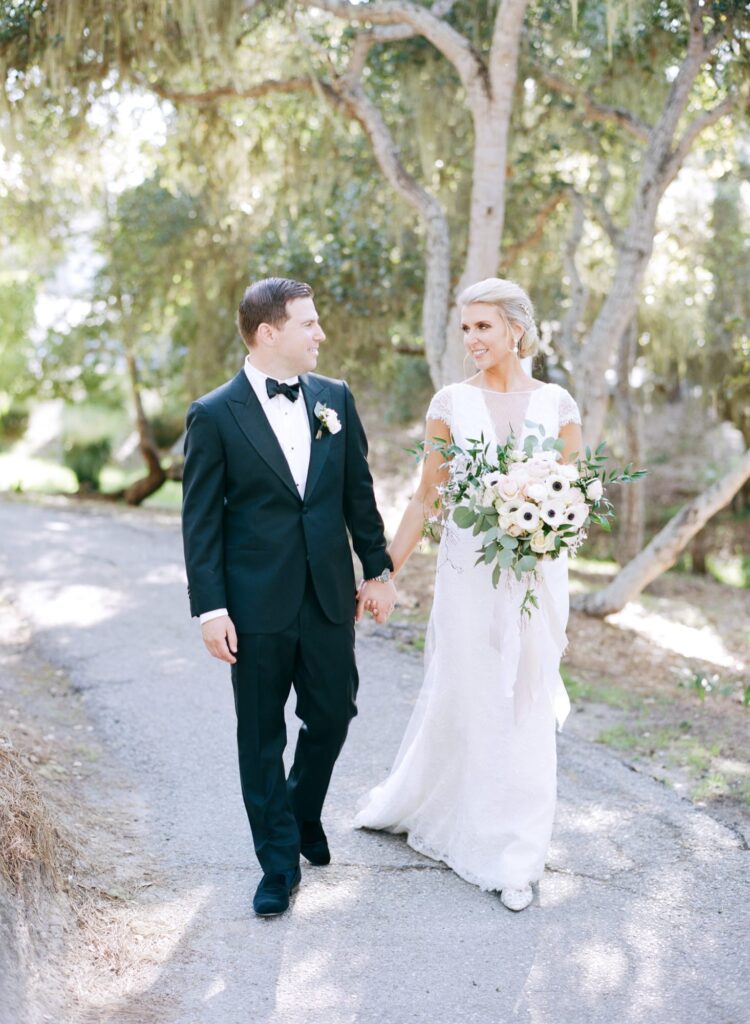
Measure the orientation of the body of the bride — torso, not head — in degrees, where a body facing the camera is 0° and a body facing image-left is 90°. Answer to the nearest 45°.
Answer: approximately 0°

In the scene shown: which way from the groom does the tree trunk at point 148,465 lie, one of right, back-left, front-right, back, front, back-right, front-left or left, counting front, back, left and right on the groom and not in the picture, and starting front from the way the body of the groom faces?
back

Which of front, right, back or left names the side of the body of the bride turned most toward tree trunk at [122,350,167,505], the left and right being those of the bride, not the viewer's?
back

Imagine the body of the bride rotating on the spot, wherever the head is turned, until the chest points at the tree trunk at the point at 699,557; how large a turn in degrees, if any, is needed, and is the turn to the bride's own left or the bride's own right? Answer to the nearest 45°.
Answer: approximately 180°

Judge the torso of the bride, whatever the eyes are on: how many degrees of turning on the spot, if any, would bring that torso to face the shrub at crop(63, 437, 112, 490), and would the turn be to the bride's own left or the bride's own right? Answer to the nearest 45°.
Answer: approximately 135° to the bride's own right

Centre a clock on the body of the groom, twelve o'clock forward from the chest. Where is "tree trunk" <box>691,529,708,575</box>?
The tree trunk is roughly at 7 o'clock from the groom.

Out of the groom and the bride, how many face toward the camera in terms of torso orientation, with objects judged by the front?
2

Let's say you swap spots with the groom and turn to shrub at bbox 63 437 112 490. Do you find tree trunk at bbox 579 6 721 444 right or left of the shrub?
right

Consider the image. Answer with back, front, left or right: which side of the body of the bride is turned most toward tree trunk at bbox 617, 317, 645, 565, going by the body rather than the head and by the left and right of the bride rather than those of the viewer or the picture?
back

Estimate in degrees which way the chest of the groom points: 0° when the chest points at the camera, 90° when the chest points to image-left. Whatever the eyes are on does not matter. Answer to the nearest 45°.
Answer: approximately 0°
